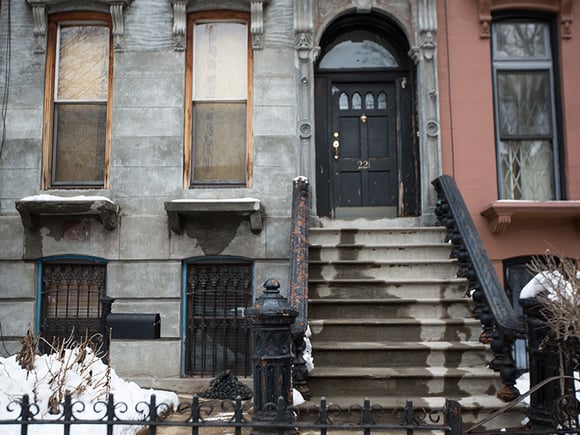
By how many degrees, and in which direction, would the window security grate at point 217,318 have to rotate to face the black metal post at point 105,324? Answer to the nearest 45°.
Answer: approximately 45° to its right

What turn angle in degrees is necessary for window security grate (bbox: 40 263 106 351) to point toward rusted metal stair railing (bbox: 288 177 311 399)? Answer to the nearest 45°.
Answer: approximately 45° to its left

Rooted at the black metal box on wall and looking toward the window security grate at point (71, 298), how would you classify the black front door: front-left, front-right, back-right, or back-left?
back-right

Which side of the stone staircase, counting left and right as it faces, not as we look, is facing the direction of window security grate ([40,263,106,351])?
right

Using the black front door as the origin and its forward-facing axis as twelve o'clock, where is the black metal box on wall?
The black metal box on wall is roughly at 2 o'clock from the black front door.

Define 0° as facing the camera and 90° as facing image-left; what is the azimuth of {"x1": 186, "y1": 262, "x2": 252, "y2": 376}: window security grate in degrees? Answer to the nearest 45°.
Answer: approximately 0°

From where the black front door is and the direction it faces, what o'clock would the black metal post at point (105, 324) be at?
The black metal post is roughly at 2 o'clock from the black front door.
